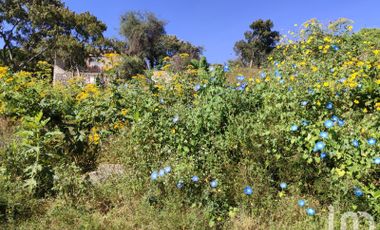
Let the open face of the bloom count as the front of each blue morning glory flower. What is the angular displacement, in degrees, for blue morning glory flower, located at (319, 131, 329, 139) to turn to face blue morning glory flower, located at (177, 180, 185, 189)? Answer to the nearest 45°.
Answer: approximately 90° to its right

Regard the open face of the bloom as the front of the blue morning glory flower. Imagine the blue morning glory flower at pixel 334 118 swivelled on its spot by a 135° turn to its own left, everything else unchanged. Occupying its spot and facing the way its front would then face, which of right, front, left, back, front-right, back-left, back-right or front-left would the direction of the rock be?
back-left

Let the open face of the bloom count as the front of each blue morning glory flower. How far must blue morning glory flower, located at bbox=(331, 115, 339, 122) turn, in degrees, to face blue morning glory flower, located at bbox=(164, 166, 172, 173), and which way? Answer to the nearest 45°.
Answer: approximately 90° to its right

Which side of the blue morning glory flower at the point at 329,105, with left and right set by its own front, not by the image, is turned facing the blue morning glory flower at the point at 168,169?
right

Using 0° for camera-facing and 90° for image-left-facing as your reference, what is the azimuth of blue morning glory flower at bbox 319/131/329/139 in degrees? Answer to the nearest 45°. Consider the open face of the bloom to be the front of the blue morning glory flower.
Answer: approximately 0°

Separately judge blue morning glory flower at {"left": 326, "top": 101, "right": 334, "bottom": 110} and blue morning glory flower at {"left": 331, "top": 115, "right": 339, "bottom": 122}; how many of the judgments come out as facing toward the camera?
2

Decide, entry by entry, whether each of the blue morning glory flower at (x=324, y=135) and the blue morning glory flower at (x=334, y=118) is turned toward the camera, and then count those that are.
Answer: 2

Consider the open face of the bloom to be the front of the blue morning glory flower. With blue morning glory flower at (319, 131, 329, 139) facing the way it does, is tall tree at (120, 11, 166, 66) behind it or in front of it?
behind

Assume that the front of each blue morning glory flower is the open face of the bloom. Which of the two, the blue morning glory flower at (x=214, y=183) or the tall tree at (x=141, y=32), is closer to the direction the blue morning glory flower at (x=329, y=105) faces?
the blue morning glory flower
